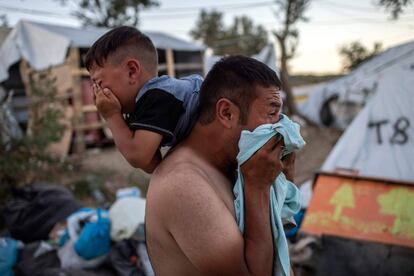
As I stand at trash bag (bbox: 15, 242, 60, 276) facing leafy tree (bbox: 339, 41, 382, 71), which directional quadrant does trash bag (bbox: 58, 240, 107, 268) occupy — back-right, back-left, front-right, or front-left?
front-right

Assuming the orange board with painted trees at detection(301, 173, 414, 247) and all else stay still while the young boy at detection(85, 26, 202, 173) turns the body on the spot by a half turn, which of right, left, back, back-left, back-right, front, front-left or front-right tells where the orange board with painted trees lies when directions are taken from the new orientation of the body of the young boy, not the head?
front-left

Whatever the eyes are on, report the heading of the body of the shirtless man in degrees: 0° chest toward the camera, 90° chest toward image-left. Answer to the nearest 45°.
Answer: approximately 270°

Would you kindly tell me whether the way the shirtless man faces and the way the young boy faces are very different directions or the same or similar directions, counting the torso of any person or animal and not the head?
very different directions

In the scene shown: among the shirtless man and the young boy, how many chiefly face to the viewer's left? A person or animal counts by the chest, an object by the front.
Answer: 1

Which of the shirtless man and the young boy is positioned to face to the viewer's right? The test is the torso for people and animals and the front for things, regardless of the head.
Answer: the shirtless man

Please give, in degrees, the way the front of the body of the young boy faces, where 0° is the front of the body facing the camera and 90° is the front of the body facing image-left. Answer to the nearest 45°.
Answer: approximately 90°

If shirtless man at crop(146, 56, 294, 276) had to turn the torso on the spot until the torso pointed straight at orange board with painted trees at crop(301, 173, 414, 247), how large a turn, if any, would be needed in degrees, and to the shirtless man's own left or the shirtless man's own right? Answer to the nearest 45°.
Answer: approximately 45° to the shirtless man's own left
